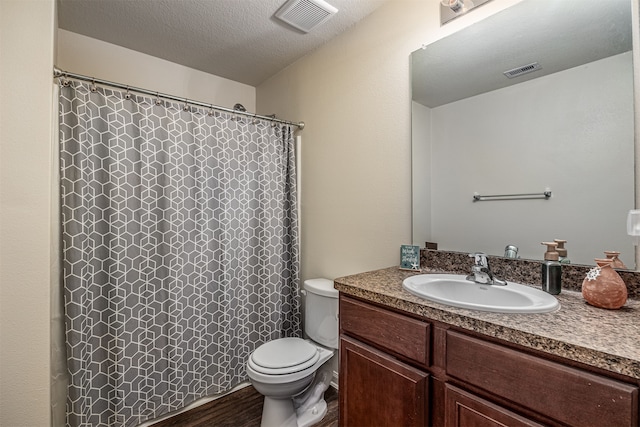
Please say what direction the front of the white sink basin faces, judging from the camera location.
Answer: facing the viewer and to the left of the viewer

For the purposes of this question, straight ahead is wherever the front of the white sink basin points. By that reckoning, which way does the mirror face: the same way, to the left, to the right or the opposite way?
the same way

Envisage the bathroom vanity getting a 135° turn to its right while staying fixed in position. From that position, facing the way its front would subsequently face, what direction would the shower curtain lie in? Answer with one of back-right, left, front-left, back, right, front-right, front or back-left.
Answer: left

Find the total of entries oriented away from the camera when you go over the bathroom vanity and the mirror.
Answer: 0

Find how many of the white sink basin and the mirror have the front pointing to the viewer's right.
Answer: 0

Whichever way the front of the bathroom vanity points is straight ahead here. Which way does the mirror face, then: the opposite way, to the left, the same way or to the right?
the same way
